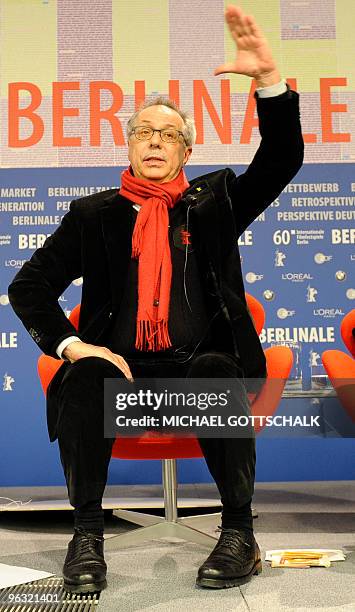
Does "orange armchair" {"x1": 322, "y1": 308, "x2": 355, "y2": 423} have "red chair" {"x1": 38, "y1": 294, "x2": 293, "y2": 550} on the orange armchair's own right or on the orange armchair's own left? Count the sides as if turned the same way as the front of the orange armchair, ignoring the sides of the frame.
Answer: on the orange armchair's own right

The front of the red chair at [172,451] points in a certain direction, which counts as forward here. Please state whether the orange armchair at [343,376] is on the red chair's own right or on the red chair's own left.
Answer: on the red chair's own left

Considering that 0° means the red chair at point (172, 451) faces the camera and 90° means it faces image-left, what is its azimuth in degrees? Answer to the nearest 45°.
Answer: approximately 0°

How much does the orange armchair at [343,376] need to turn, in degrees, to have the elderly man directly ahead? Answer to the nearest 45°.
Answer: approximately 45° to its right

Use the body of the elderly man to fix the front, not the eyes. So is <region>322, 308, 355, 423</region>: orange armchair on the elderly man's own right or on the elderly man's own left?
on the elderly man's own left
